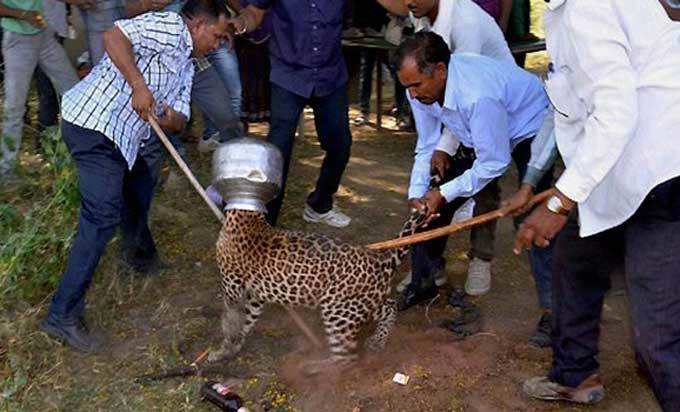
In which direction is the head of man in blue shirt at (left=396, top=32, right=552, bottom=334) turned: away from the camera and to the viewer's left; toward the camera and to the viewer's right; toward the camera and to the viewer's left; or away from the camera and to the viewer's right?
toward the camera and to the viewer's left

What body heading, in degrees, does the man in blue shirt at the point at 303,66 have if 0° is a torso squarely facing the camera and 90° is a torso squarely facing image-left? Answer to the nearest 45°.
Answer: approximately 0°

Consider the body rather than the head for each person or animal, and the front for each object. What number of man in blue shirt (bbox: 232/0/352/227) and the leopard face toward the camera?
1

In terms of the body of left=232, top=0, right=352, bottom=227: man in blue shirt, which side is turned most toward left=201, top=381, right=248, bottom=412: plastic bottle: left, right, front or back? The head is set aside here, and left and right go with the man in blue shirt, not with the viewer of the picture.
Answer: front

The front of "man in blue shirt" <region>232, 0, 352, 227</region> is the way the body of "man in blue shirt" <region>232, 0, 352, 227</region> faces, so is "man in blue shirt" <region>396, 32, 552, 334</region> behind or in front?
in front

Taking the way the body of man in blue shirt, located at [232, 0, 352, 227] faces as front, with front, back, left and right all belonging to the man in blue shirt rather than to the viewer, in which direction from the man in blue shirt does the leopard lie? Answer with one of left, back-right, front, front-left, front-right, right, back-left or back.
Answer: front

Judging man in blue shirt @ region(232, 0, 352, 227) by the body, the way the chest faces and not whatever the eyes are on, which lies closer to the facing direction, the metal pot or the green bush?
the metal pot

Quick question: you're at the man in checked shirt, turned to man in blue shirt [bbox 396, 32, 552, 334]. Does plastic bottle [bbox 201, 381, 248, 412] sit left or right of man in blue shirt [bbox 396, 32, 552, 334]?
right
